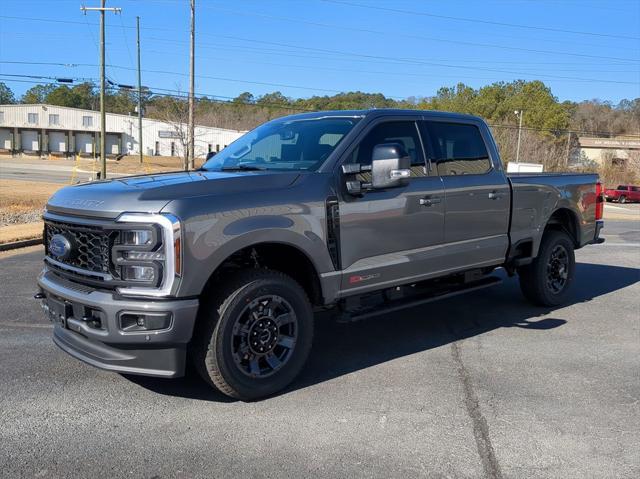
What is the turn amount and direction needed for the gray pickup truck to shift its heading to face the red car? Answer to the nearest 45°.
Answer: approximately 180°

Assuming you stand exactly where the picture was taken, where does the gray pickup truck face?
facing the viewer and to the left of the viewer
